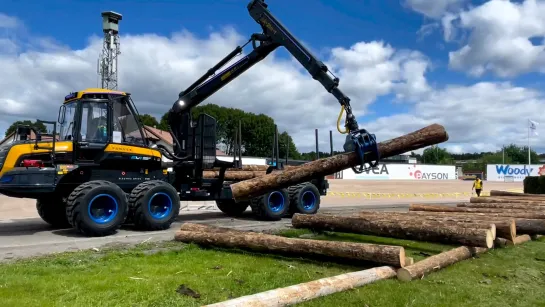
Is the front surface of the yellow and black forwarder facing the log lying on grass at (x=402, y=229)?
no

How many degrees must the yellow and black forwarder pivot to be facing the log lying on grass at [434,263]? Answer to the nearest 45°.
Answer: approximately 90° to its left

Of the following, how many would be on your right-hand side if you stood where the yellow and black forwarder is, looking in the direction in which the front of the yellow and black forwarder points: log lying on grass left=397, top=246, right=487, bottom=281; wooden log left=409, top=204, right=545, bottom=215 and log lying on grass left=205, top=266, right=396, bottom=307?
0

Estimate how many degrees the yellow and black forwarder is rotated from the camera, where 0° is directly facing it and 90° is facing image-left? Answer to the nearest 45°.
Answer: approximately 45°

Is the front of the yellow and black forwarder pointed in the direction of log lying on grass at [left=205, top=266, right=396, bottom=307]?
no

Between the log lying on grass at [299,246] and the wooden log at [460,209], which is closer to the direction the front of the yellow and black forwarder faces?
the log lying on grass

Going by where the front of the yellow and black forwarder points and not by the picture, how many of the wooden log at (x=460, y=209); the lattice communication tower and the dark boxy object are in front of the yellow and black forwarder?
0

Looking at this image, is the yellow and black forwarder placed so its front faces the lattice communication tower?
no

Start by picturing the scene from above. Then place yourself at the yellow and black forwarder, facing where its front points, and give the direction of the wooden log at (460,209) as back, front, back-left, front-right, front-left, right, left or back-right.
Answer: back-left

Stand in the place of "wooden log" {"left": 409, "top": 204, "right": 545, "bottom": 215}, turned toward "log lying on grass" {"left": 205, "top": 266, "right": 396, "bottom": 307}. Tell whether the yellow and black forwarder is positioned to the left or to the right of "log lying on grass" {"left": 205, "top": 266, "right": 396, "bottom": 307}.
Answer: right
